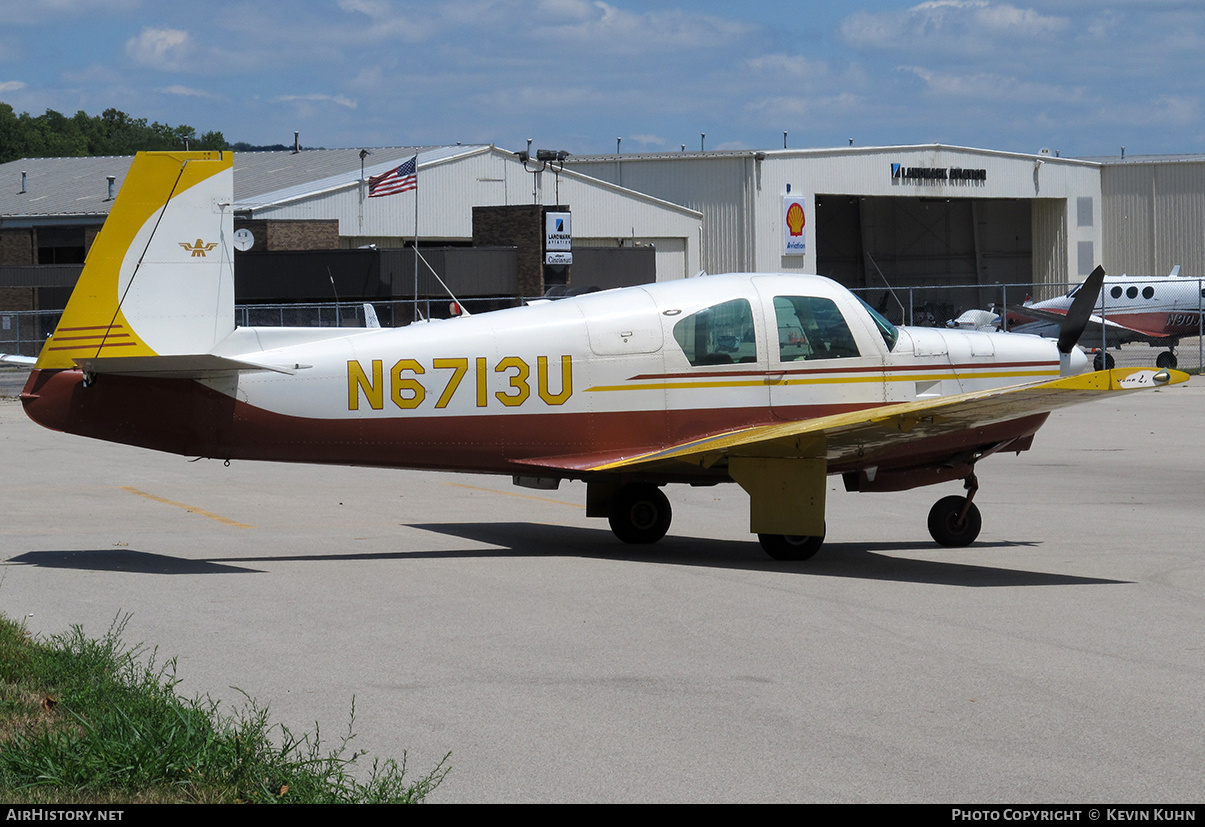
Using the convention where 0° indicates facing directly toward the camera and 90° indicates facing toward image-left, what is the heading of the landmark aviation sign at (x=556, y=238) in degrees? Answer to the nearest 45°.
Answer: approximately 0°

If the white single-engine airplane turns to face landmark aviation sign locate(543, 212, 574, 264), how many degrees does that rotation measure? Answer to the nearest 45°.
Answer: approximately 45° to its left

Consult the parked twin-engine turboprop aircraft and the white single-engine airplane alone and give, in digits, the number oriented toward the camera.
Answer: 0

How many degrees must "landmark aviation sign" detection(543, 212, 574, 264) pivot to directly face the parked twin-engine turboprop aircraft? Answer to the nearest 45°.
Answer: approximately 45° to its left

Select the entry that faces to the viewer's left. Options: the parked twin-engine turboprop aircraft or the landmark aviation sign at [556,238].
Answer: the parked twin-engine turboprop aircraft

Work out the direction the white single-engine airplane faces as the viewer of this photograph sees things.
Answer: facing away from the viewer and to the right of the viewer

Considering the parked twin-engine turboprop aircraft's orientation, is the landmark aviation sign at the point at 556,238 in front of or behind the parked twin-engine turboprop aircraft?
in front

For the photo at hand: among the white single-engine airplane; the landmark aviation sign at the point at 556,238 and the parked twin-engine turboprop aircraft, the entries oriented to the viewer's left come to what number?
1

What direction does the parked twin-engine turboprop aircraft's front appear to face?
to the viewer's left

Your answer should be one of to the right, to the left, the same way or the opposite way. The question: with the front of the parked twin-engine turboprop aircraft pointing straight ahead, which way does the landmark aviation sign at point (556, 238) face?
to the left

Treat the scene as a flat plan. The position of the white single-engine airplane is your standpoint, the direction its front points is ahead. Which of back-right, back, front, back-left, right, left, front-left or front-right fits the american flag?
front-left

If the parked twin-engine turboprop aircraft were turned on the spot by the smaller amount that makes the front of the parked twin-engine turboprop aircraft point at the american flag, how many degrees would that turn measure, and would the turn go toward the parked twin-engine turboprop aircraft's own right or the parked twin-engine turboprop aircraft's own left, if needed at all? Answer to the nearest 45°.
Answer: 0° — it already faces it

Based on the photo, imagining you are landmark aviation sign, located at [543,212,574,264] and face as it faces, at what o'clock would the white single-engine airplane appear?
The white single-engine airplane is roughly at 12 o'clock from the landmark aviation sign.
